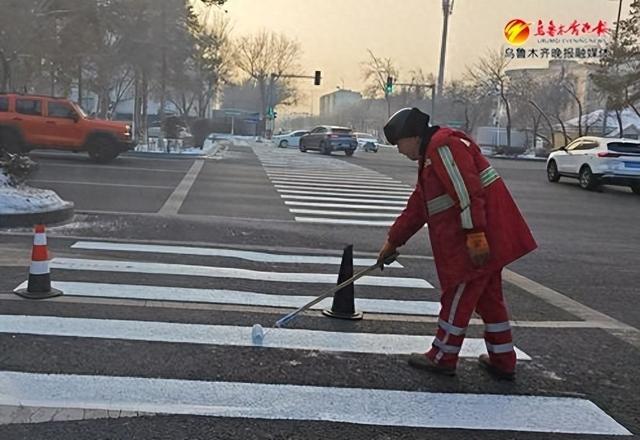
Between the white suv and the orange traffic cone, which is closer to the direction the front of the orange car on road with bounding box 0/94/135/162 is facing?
the white suv

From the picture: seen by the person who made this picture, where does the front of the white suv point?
facing away from the viewer and to the left of the viewer

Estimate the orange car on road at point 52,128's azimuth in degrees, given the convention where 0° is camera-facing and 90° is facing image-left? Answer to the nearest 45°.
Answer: approximately 270°

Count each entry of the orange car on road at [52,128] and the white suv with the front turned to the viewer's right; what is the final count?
1

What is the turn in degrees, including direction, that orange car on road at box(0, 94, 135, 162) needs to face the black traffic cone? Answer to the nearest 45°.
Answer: approximately 90° to its right

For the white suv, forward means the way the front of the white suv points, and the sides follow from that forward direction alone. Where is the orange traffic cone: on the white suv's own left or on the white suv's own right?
on the white suv's own left

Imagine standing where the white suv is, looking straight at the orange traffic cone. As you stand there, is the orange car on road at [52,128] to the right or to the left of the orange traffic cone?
right

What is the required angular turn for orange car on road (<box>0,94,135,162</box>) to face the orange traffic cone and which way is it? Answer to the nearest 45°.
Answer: approximately 90° to its right
